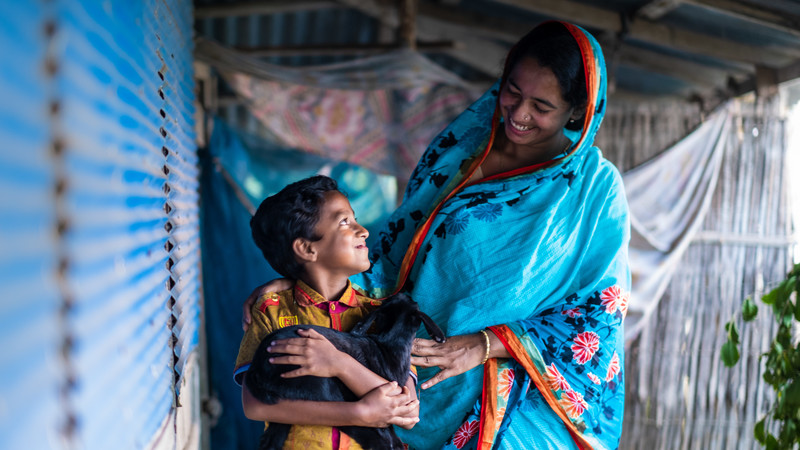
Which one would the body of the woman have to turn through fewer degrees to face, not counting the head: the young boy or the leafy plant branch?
the young boy

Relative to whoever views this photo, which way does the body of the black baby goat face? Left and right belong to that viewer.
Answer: facing to the right of the viewer

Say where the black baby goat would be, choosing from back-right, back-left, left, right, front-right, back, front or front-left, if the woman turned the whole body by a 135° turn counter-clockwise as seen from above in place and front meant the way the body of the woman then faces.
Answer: back-right

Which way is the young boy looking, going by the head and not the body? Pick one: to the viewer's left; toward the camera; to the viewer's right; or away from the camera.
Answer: to the viewer's right

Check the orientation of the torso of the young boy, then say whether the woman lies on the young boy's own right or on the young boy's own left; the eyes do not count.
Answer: on the young boy's own left

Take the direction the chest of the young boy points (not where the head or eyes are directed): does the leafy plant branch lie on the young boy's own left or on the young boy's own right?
on the young boy's own left

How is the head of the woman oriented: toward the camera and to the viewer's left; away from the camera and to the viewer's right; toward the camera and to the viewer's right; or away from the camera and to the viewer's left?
toward the camera and to the viewer's left

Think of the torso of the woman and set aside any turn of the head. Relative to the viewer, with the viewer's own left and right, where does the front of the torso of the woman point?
facing the viewer and to the left of the viewer

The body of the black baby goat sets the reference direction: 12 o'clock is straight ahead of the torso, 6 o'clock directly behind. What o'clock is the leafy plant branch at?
The leafy plant branch is roughly at 11 o'clock from the black baby goat.
